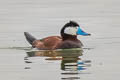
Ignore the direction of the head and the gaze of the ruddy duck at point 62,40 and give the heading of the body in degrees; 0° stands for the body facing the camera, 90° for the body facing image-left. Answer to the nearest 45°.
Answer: approximately 270°
